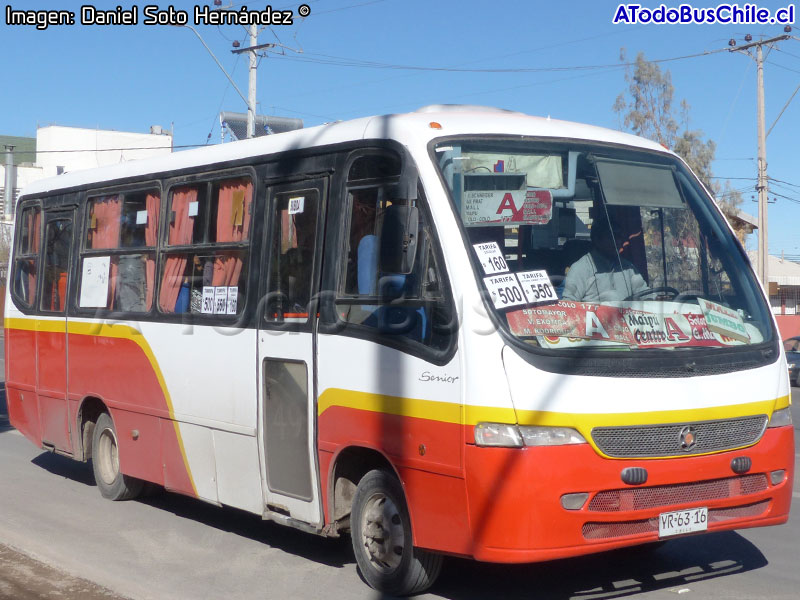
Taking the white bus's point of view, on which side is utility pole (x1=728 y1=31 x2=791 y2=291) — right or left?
on its left

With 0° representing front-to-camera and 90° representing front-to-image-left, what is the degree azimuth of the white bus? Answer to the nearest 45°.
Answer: approximately 315°

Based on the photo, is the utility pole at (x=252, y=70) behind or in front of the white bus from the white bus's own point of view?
behind

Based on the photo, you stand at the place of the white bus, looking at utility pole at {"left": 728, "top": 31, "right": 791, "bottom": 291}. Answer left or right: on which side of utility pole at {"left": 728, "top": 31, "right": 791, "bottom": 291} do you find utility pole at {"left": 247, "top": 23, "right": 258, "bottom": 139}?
left
